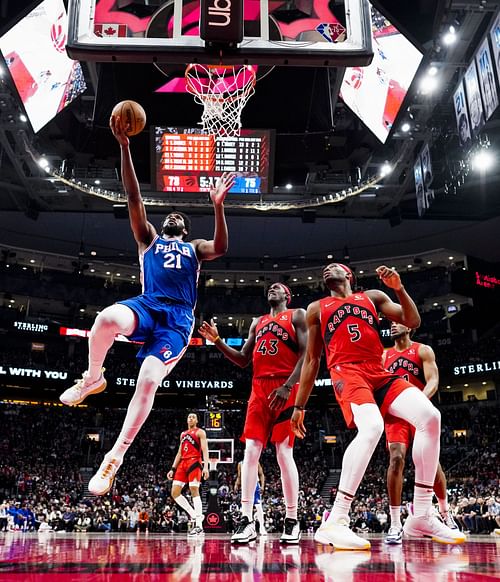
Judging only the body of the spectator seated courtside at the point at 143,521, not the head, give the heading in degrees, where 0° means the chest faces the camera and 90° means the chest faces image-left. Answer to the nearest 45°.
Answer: approximately 0°

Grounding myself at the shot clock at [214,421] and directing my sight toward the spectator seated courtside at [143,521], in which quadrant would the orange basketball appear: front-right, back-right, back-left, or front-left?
back-left

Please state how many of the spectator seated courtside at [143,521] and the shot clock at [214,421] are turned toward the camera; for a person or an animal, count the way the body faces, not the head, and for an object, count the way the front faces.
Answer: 2

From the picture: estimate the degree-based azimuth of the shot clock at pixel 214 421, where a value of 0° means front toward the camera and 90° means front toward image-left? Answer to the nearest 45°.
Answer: approximately 0°
